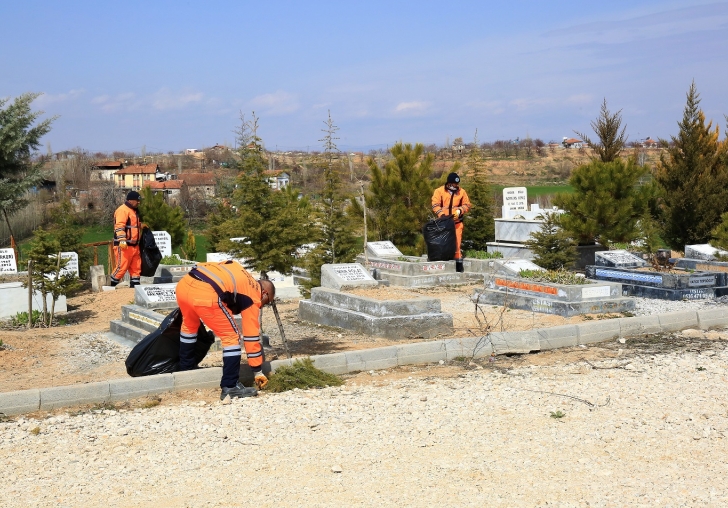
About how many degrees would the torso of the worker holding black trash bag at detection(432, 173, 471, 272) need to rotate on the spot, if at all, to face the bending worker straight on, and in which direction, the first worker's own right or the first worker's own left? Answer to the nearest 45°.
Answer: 0° — they already face them

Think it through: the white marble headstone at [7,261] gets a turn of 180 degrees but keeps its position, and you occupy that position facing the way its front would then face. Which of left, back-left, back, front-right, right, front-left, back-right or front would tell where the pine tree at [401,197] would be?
right

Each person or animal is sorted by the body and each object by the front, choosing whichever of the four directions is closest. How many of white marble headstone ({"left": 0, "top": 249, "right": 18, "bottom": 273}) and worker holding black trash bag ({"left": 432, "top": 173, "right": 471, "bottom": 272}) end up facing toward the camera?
2

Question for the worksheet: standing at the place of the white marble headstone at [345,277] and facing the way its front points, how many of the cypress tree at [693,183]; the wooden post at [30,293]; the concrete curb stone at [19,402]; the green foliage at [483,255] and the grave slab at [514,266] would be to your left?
3

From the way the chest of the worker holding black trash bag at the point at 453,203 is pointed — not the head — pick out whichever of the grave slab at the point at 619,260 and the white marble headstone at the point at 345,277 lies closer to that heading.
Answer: the white marble headstone

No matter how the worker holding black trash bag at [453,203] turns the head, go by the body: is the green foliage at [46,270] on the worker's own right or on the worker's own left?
on the worker's own right

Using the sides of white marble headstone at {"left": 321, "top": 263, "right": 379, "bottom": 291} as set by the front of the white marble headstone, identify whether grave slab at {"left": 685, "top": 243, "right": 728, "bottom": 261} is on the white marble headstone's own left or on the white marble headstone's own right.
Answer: on the white marble headstone's own left

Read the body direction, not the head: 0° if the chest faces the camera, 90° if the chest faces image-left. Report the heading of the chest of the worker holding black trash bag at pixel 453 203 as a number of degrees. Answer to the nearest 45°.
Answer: approximately 0°

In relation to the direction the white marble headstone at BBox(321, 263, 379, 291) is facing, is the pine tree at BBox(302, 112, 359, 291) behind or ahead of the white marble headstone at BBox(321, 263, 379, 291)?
behind

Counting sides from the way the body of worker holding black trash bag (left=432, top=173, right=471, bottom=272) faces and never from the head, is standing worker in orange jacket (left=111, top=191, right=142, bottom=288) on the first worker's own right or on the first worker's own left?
on the first worker's own right
